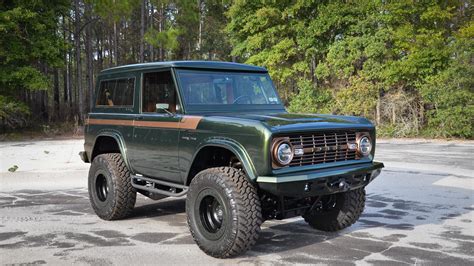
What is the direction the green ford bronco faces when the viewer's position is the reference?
facing the viewer and to the right of the viewer
